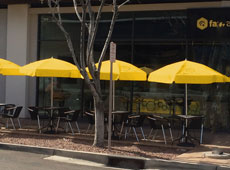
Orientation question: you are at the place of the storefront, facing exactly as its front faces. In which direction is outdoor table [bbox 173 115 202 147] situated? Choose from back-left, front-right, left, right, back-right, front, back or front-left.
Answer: front

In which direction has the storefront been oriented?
toward the camera

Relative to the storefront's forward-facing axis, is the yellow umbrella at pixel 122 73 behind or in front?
in front

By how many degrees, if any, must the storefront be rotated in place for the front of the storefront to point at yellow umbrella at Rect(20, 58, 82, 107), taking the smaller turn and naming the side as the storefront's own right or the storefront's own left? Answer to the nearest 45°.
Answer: approximately 45° to the storefront's own right

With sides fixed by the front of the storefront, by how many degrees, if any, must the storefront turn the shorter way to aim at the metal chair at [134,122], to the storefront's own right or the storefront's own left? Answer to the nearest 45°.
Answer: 0° — it already faces it

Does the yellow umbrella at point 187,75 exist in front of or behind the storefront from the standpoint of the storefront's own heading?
in front

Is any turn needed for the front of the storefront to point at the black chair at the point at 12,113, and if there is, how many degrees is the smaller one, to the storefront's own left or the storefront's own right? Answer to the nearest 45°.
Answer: approximately 45° to the storefront's own right

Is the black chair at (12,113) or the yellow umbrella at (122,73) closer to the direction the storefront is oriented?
the yellow umbrella

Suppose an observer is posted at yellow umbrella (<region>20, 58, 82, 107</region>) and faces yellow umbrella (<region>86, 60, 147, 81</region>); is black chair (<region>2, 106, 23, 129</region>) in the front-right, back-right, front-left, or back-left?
back-left

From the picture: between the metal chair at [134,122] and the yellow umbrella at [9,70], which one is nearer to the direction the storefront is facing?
the metal chair

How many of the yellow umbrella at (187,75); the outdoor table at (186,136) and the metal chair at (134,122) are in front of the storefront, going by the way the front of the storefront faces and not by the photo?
3
